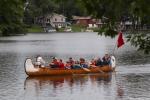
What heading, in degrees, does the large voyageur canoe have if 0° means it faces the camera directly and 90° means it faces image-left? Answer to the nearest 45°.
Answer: approximately 90°
